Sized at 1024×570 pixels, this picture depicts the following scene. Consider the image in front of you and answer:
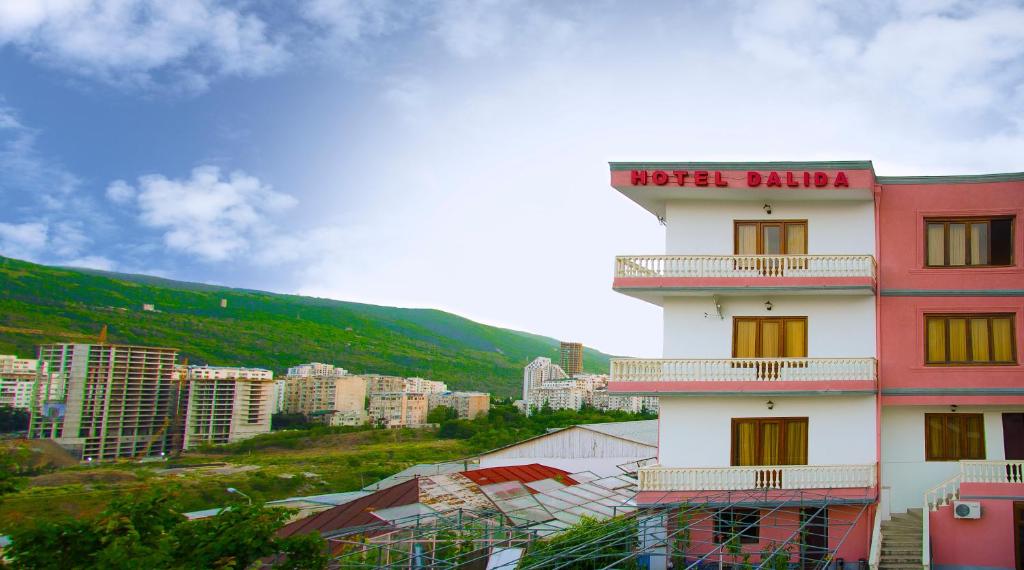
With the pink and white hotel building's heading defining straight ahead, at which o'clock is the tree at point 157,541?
The tree is roughly at 1 o'clock from the pink and white hotel building.

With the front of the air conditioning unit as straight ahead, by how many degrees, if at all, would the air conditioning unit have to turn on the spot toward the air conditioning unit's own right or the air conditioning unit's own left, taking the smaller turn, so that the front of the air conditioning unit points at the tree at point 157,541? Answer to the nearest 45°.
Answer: approximately 45° to the air conditioning unit's own right

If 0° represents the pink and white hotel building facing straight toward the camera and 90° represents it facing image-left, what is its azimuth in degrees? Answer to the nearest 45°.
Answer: approximately 0°
